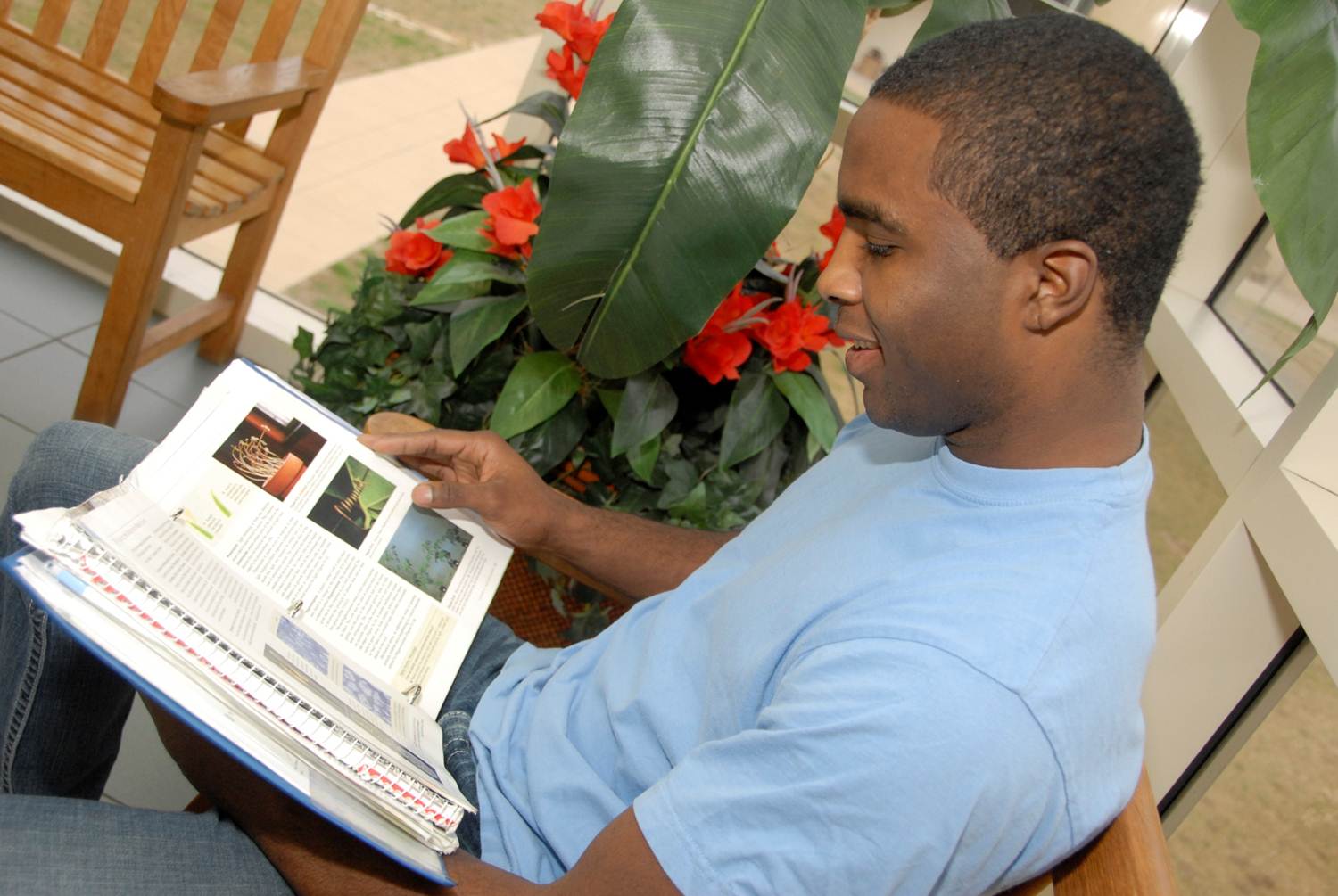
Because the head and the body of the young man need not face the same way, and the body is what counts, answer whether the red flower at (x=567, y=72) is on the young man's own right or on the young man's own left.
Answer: on the young man's own right

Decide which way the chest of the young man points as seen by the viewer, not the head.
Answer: to the viewer's left

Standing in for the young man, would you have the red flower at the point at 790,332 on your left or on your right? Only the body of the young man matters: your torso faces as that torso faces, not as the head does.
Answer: on your right

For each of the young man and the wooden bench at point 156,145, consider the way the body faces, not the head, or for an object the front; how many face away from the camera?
0

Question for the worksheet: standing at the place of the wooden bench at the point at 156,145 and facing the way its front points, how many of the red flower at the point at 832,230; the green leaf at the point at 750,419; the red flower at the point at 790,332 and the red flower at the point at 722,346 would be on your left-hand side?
4

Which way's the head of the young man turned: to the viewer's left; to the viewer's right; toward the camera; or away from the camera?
to the viewer's left

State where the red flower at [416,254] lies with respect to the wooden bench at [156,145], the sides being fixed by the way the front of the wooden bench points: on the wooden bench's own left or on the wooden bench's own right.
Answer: on the wooden bench's own left

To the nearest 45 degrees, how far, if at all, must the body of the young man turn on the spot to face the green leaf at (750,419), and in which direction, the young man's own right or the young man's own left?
approximately 90° to the young man's own right

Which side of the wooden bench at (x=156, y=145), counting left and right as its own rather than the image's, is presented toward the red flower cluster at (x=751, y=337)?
left

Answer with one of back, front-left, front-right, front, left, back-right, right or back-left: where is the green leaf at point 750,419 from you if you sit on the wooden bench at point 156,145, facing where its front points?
left

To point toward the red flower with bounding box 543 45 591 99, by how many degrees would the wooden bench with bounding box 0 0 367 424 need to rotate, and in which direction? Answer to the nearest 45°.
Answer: approximately 90° to its left

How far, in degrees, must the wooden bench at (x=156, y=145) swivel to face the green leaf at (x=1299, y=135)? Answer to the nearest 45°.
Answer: approximately 90° to its left

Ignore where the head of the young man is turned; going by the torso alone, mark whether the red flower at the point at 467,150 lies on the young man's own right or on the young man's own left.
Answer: on the young man's own right
